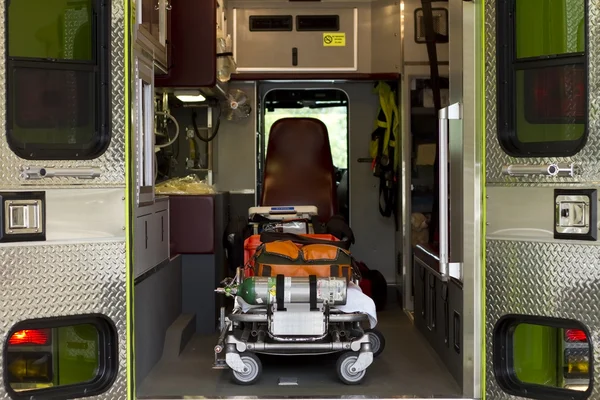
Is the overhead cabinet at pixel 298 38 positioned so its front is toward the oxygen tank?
yes

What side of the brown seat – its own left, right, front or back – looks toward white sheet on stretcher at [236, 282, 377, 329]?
front

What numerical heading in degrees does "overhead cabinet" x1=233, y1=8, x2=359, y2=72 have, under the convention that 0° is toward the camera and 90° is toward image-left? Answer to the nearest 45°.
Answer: approximately 0°

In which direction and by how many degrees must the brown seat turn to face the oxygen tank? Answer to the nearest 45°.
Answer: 0° — it already faces it

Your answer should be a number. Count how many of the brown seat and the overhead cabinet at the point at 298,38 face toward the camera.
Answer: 2
